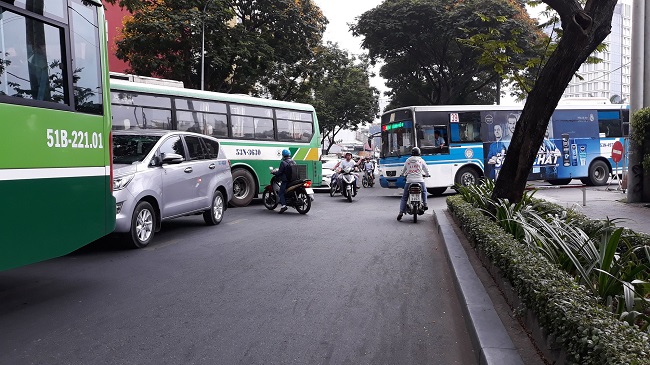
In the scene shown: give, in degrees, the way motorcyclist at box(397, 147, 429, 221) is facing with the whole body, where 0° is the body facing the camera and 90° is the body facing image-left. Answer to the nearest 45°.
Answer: approximately 180°

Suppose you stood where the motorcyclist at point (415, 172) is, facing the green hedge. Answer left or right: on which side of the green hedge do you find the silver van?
right

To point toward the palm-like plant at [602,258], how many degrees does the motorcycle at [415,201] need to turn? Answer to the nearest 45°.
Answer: approximately 180°

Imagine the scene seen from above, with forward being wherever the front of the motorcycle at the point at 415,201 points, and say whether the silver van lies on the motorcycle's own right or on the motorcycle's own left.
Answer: on the motorcycle's own left

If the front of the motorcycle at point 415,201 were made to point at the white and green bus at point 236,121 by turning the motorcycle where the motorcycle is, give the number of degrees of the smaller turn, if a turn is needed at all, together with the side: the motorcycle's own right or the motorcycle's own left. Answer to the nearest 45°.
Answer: approximately 45° to the motorcycle's own left

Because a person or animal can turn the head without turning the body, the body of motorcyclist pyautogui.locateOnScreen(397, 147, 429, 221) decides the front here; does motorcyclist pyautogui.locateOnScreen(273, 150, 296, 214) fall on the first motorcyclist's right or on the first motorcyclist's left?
on the first motorcyclist's left

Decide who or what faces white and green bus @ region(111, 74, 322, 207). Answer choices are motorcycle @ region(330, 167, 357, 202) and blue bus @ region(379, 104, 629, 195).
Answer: the blue bus

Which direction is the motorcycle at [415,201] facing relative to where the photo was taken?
away from the camera
